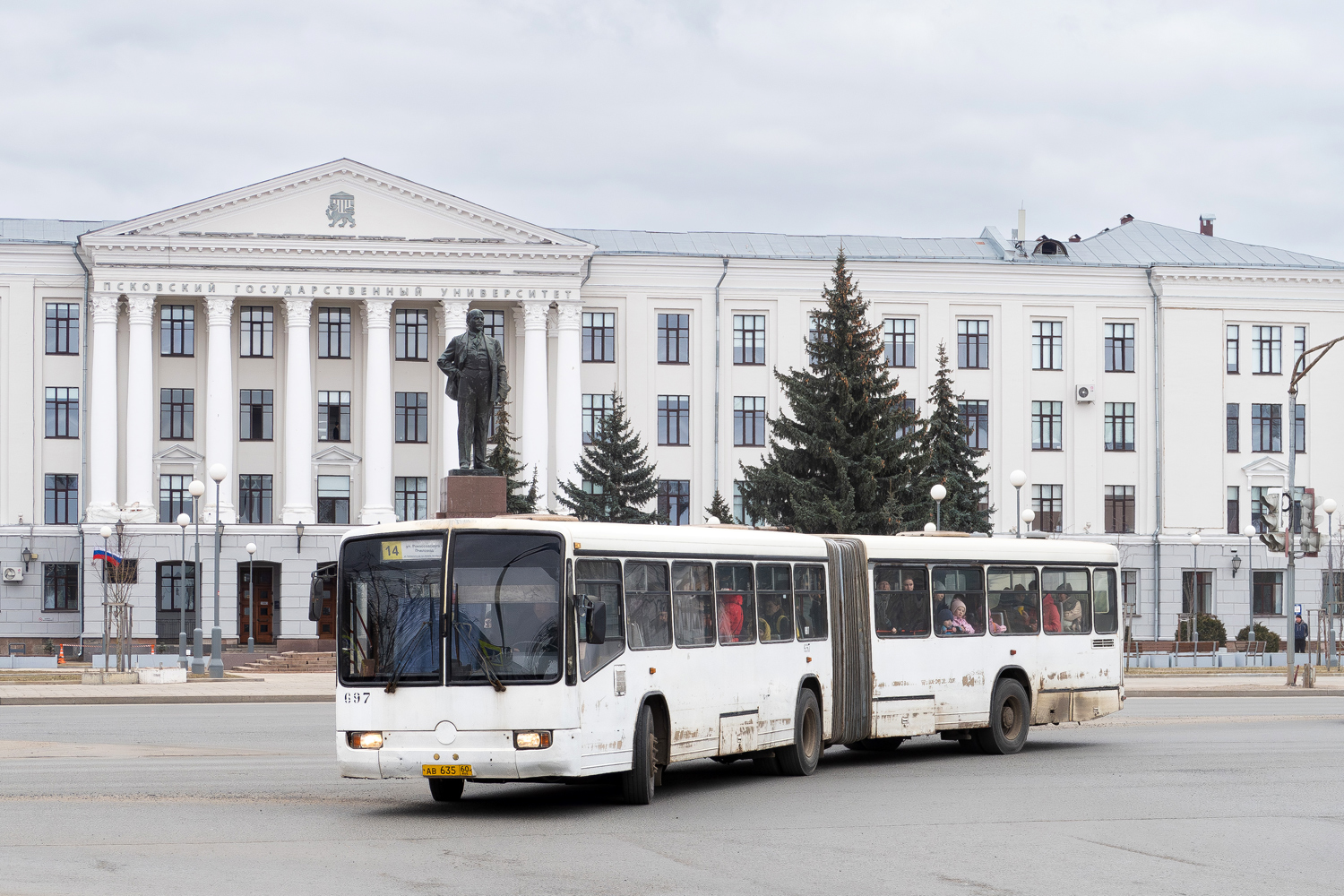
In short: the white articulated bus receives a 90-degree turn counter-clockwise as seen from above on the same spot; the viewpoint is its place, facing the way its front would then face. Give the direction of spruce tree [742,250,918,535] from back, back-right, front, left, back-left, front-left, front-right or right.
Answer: back-left

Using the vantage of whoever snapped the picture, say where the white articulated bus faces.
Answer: facing the viewer and to the left of the viewer

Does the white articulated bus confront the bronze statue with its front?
no
